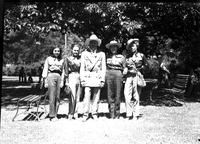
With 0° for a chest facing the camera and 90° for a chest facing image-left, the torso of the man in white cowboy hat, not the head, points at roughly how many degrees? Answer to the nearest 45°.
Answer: approximately 0°

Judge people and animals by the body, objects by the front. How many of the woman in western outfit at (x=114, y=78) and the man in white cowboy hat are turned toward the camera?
2

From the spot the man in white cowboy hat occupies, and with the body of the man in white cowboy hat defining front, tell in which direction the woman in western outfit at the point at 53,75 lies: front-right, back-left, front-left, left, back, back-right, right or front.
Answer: right

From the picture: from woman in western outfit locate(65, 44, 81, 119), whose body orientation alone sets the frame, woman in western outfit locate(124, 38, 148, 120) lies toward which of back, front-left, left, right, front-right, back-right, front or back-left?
left

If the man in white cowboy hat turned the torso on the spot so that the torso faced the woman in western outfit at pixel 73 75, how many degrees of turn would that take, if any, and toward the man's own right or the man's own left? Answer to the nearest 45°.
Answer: approximately 90° to the man's own right

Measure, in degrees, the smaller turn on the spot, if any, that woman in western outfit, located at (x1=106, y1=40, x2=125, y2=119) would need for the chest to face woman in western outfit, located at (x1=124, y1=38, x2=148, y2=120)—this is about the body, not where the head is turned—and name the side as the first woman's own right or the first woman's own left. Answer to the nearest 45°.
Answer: approximately 90° to the first woman's own left

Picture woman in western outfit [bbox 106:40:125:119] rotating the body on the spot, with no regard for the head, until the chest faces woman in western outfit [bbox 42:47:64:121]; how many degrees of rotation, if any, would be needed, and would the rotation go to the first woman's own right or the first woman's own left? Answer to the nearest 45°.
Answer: approximately 90° to the first woman's own right

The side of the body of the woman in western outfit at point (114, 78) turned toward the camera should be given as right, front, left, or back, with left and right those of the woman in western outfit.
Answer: front

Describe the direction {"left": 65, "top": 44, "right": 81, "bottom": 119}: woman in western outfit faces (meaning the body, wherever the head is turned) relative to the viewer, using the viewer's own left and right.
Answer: facing the viewer

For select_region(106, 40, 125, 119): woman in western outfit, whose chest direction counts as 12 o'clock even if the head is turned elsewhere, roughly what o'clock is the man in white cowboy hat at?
The man in white cowboy hat is roughly at 2 o'clock from the woman in western outfit.

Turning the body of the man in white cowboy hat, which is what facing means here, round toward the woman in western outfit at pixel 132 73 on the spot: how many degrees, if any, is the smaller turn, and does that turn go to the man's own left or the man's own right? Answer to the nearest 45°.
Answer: approximately 90° to the man's own left

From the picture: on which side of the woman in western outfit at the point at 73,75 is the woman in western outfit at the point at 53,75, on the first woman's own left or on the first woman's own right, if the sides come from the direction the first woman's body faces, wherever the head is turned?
on the first woman's own right
